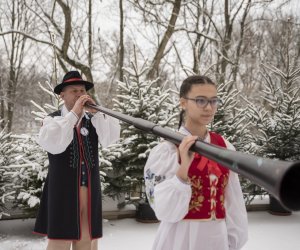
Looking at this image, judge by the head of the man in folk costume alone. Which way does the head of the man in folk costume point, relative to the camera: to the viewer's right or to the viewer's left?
to the viewer's right

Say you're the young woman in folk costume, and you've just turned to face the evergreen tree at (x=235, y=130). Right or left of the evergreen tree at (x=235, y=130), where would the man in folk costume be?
left

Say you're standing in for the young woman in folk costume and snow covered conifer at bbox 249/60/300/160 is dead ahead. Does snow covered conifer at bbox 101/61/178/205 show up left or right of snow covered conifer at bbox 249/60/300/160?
left

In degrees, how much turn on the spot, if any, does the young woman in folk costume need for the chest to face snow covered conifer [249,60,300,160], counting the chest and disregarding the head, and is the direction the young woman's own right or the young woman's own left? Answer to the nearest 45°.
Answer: approximately 135° to the young woman's own left

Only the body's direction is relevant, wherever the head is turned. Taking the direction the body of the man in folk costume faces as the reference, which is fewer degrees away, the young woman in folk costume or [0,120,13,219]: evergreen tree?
the young woman in folk costume
